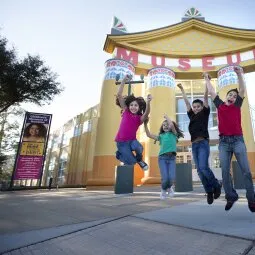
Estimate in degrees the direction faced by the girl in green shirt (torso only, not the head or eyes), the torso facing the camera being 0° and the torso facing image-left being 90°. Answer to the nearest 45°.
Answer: approximately 0°

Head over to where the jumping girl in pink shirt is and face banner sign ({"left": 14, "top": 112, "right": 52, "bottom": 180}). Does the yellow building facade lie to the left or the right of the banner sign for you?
right

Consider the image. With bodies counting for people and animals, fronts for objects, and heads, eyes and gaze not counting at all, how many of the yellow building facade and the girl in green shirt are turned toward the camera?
2

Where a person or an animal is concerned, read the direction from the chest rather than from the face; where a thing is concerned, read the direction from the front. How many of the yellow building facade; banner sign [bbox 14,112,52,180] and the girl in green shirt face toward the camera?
3

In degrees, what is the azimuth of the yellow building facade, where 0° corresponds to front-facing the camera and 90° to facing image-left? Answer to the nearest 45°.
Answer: approximately 0°

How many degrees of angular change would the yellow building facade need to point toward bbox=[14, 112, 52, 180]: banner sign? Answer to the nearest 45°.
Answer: approximately 90° to its right

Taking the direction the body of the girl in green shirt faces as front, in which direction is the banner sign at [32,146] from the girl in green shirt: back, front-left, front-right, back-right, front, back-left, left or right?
back-right

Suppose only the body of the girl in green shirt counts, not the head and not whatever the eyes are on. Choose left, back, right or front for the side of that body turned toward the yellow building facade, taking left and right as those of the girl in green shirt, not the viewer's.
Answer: back

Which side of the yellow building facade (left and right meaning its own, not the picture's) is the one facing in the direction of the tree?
right

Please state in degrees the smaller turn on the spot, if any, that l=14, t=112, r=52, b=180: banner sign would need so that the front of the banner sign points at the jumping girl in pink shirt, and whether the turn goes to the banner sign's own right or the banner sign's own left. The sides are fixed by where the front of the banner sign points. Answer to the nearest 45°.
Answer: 0° — it already faces them
